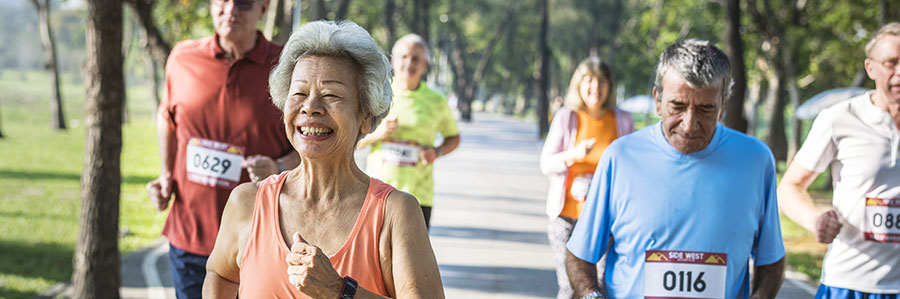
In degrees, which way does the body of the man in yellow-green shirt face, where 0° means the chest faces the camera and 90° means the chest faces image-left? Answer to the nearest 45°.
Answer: approximately 0°

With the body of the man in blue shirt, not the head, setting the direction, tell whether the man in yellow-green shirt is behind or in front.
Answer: behind

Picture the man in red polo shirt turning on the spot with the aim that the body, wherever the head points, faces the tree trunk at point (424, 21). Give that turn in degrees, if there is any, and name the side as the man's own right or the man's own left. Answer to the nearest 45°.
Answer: approximately 180°

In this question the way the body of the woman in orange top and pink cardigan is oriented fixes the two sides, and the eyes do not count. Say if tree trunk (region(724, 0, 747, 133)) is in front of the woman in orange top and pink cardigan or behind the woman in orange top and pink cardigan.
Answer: behind

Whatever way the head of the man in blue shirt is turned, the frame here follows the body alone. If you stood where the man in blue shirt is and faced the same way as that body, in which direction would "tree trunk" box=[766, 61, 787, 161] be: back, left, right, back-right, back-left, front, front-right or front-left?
back

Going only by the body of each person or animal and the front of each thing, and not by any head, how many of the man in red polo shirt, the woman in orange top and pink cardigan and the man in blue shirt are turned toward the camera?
3

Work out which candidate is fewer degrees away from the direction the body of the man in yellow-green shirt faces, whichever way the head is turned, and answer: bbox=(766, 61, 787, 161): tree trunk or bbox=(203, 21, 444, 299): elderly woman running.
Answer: the elderly woman running

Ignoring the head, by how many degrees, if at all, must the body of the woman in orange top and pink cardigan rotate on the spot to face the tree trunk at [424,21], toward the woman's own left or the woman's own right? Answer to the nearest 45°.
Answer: approximately 180°

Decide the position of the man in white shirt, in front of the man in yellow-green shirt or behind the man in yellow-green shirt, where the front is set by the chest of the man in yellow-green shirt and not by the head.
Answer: in front

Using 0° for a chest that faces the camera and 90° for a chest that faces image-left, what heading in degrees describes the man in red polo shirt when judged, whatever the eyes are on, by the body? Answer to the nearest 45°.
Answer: approximately 0°
